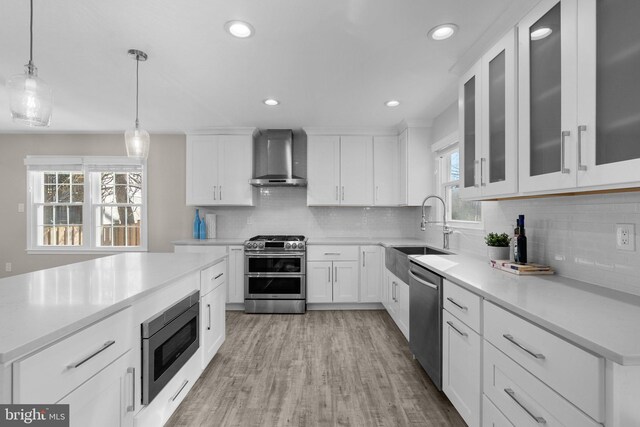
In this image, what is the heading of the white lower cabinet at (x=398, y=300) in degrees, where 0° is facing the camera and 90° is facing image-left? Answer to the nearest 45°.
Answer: approximately 90°

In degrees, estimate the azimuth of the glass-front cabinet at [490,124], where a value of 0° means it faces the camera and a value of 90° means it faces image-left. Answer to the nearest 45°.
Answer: approximately 45°

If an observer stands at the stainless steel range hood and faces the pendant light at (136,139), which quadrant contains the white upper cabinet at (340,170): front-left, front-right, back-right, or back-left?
back-left

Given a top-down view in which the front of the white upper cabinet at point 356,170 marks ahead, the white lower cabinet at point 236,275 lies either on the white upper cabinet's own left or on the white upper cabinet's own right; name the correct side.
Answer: on the white upper cabinet's own right

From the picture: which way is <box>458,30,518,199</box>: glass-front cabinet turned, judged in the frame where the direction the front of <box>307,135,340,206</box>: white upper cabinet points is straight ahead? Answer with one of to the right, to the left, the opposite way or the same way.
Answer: to the right

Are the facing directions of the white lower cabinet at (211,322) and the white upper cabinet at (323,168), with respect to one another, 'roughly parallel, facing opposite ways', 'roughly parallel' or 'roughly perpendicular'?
roughly perpendicular

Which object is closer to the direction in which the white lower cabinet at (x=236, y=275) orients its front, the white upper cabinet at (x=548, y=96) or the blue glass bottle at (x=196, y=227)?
the white upper cabinet

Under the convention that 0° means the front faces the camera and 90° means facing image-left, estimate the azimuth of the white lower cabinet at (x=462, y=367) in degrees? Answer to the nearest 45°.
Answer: approximately 45°

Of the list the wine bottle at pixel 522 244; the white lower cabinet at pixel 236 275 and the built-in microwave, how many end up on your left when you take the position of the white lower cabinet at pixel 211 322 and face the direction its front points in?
1

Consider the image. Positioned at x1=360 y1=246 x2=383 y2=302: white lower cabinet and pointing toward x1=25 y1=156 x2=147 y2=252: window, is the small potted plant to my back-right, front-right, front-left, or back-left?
back-left

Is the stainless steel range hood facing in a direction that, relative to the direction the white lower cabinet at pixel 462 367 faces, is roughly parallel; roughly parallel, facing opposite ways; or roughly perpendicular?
roughly perpendicular

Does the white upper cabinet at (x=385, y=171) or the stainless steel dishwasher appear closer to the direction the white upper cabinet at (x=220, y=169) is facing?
the stainless steel dishwasher

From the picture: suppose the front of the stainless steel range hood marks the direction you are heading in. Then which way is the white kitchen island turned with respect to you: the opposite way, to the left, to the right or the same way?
to the left

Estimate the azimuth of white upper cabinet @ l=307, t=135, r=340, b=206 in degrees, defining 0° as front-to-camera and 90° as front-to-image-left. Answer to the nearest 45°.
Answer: approximately 0°
